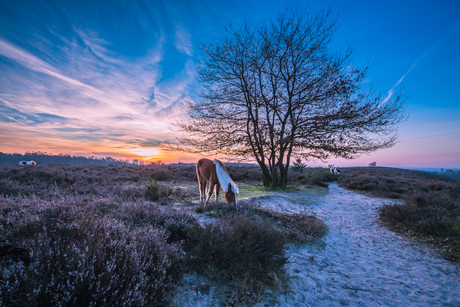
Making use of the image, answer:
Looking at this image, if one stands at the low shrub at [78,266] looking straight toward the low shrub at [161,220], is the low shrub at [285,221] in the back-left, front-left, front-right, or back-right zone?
front-right

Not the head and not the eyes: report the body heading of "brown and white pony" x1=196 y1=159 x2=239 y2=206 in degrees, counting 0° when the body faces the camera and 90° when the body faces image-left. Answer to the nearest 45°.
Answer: approximately 315°

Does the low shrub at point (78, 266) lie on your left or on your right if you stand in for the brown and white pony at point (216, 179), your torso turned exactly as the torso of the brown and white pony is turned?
on your right

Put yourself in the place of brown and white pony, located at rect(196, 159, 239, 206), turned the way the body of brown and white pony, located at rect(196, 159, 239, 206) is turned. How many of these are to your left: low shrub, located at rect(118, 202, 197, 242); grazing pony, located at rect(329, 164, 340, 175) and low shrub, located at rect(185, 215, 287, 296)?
1

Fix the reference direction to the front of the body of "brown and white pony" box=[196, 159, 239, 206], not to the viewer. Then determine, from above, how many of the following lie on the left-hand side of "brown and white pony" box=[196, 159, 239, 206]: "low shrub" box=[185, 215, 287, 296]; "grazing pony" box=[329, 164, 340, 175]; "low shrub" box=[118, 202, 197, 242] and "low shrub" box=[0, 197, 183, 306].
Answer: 1

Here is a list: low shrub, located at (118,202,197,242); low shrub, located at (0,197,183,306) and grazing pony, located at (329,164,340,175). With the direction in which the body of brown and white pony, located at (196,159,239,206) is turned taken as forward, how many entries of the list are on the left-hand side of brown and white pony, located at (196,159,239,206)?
1

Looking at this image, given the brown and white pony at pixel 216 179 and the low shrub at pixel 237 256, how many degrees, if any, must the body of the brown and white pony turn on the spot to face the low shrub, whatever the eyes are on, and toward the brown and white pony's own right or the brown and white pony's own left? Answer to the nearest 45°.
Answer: approximately 45° to the brown and white pony's own right

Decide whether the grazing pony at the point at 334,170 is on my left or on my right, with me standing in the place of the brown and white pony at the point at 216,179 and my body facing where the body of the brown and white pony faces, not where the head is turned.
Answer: on my left

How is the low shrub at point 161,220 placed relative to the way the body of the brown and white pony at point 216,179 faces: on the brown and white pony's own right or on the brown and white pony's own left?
on the brown and white pony's own right

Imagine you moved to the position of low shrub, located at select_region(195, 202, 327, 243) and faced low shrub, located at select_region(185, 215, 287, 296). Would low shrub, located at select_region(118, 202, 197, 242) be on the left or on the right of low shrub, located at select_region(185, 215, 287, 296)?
right

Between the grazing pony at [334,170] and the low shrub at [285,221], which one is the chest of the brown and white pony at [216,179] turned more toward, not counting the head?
the low shrub
